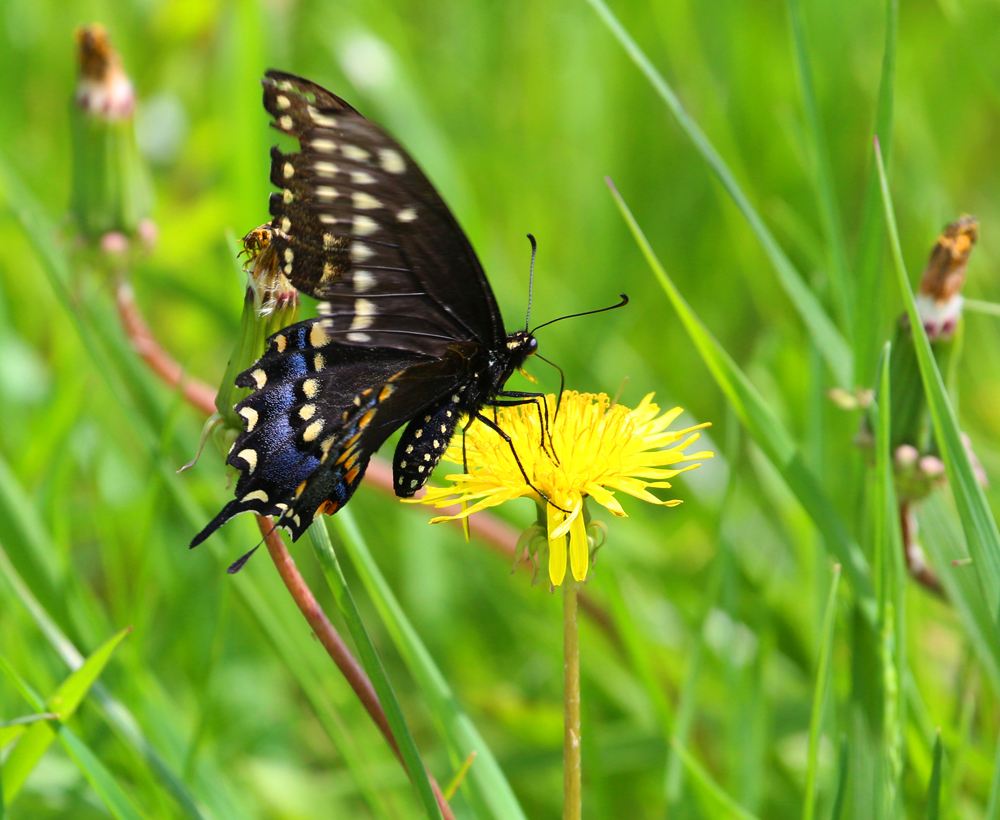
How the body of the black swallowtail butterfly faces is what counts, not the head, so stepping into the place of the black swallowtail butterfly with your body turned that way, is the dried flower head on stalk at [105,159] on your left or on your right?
on your left

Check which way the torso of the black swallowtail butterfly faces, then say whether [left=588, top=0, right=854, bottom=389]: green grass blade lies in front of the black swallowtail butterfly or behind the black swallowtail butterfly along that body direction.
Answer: in front

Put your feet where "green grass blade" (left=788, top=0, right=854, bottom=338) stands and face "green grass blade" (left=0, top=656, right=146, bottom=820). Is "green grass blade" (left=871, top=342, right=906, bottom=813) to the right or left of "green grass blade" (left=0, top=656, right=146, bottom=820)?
left

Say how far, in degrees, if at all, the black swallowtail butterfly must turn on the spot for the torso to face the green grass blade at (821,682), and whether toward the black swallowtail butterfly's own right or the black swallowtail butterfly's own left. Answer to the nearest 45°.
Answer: approximately 45° to the black swallowtail butterfly's own right

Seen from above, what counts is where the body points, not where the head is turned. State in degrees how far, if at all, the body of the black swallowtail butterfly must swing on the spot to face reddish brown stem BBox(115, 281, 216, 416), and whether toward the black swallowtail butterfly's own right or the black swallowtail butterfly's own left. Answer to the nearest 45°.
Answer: approximately 135° to the black swallowtail butterfly's own left

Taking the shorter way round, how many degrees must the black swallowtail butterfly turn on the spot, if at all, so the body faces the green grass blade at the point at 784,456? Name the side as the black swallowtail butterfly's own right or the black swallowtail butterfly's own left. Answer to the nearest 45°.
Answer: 0° — it already faces it

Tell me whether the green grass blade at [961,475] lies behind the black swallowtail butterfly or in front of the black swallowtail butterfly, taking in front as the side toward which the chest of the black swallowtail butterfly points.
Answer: in front

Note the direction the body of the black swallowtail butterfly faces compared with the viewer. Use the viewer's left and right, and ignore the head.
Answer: facing to the right of the viewer
